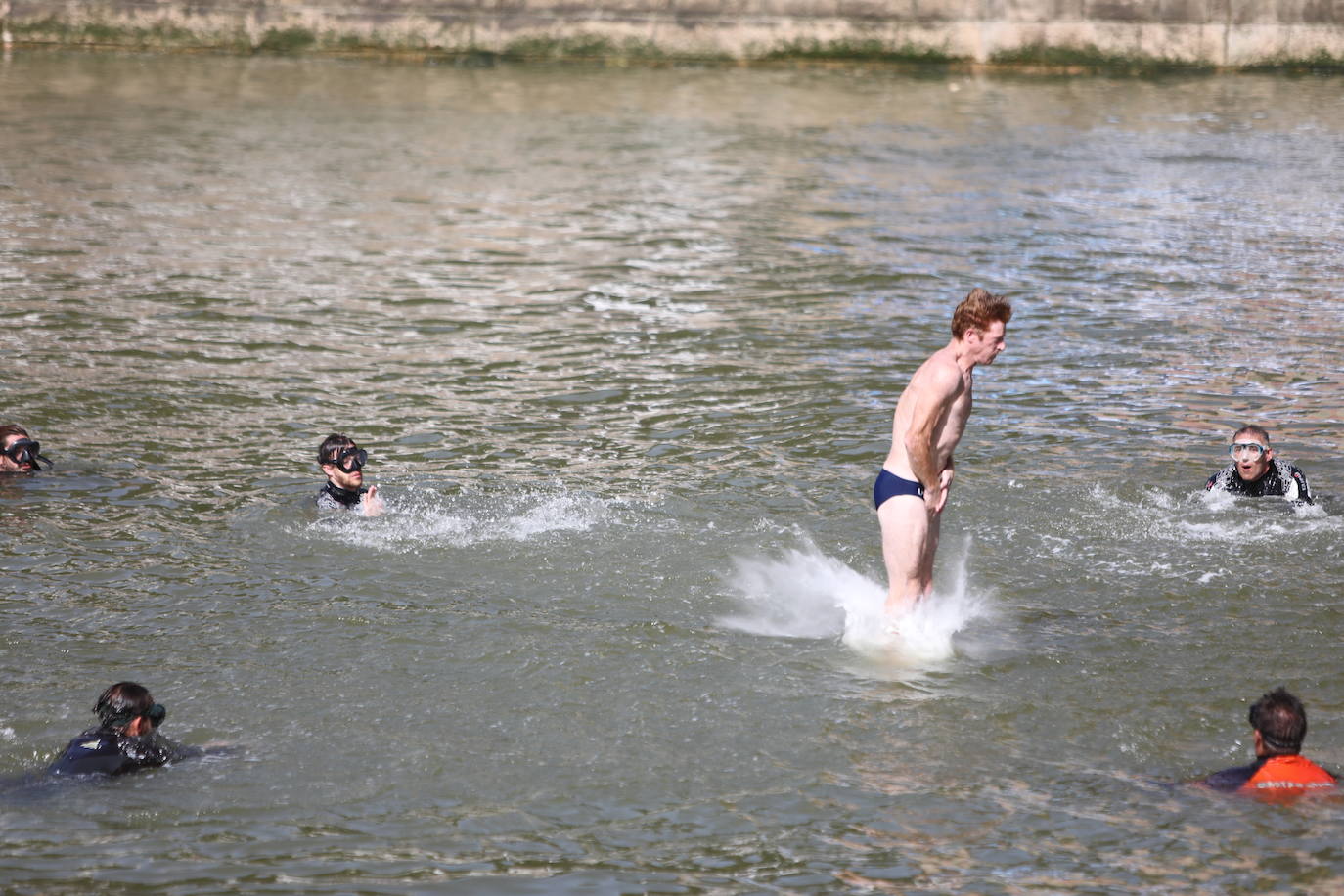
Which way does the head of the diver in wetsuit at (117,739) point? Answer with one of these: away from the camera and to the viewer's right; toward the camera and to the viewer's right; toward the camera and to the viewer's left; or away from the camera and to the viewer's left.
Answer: away from the camera and to the viewer's right

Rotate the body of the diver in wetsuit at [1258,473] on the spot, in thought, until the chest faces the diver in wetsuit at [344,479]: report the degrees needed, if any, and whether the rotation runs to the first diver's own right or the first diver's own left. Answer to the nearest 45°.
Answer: approximately 45° to the first diver's own right

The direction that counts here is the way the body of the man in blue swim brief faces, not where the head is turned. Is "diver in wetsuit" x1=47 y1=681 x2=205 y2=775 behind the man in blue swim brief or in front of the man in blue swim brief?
behind

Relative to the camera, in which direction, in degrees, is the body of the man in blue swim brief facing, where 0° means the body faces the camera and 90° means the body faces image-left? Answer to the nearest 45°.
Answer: approximately 270°

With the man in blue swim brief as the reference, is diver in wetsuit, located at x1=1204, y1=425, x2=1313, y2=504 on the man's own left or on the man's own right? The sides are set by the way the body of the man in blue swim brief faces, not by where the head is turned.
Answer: on the man's own left

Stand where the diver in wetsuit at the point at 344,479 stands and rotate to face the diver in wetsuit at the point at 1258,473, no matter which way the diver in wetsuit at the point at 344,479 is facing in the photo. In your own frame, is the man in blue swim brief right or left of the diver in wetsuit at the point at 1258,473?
right

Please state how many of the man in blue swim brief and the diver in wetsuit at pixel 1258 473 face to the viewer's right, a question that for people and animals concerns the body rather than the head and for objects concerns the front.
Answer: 1

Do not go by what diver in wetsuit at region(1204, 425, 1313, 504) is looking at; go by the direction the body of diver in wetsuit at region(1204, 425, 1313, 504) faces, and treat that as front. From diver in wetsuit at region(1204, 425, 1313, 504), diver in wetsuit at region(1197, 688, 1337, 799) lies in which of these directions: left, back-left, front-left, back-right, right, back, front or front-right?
front-left

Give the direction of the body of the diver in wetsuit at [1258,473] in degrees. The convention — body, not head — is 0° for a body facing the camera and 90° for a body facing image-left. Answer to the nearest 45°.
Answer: approximately 45°

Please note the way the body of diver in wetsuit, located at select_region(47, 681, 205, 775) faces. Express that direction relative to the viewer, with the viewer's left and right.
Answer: facing away from the viewer and to the right of the viewer

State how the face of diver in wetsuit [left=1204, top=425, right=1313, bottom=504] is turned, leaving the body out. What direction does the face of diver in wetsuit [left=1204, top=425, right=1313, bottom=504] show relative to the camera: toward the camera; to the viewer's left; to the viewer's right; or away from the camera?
toward the camera

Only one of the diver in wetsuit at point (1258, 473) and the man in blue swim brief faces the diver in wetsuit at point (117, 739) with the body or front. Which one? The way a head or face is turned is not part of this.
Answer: the diver in wetsuit at point (1258, 473)
